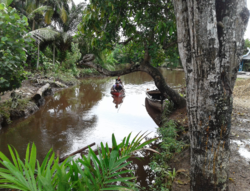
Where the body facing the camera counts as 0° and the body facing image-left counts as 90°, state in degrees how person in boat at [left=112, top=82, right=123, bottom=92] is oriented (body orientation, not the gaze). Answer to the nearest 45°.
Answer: approximately 0°

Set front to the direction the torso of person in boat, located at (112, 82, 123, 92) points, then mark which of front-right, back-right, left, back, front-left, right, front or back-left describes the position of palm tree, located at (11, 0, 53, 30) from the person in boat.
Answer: back-right

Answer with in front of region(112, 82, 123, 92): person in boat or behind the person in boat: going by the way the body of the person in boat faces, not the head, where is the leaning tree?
in front

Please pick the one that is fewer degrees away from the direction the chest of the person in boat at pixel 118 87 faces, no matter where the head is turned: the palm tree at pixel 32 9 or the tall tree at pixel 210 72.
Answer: the tall tree

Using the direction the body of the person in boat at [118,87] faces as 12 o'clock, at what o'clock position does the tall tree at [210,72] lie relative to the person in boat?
The tall tree is roughly at 12 o'clock from the person in boat.
